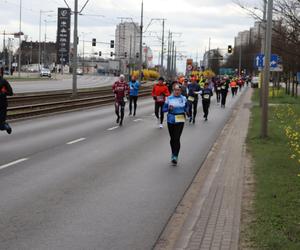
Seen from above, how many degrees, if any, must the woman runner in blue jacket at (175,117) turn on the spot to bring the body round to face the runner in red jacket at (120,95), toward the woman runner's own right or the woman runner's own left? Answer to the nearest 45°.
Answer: approximately 180°

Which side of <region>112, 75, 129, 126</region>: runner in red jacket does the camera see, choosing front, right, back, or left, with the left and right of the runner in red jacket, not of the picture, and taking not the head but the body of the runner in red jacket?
front

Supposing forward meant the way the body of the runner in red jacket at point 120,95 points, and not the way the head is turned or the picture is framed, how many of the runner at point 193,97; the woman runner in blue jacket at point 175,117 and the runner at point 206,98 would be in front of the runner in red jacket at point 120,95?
1

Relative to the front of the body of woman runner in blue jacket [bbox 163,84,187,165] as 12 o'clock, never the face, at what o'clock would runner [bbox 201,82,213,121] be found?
The runner is roughly at 6 o'clock from the woman runner in blue jacket.

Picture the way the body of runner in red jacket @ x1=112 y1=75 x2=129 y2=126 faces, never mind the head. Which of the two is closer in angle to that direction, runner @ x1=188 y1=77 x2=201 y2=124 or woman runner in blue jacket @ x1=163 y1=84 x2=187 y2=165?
the woman runner in blue jacket

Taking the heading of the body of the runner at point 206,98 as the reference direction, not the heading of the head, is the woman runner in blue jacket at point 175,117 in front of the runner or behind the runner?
in front

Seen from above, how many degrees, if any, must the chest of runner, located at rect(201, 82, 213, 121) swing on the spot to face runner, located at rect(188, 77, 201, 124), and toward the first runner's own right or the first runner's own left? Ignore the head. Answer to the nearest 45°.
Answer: approximately 45° to the first runner's own right

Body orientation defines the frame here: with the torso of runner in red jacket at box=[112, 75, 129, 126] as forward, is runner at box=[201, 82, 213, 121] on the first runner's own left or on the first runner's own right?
on the first runner's own left

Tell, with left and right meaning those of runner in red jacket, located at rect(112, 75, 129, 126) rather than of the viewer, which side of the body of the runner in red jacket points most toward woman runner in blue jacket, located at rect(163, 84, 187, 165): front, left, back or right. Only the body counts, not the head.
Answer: front

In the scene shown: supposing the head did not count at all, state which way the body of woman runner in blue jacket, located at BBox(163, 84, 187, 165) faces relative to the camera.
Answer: toward the camera

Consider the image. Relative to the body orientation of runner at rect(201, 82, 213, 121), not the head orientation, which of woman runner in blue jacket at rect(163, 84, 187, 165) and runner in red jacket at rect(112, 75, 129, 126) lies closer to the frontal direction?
the woman runner in blue jacket

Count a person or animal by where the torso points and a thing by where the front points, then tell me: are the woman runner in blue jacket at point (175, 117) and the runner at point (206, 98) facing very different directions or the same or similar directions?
same or similar directions

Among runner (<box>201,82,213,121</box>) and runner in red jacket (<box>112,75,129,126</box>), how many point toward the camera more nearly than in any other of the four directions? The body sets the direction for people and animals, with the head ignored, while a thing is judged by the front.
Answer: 2

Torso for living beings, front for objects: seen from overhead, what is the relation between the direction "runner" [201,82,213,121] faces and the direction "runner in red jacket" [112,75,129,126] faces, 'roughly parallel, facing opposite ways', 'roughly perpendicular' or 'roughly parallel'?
roughly parallel
